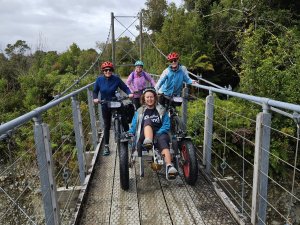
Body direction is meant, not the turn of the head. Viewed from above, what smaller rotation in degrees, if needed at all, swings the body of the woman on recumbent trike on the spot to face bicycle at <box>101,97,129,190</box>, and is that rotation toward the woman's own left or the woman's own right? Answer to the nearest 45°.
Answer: approximately 135° to the woman's own right

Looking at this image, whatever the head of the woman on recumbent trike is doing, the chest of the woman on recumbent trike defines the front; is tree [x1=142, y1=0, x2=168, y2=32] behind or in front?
behind

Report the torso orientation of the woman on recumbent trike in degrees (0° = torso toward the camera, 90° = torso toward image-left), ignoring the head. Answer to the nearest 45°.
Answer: approximately 0°

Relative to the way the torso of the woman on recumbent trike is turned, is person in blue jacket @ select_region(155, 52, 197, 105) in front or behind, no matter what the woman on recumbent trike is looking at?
behind
